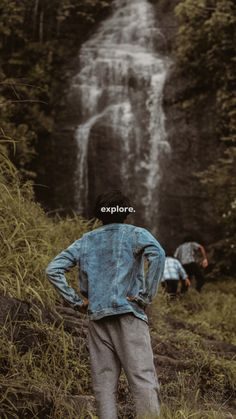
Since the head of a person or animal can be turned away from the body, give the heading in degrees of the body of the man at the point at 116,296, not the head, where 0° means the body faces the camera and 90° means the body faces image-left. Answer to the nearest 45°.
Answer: approximately 180°

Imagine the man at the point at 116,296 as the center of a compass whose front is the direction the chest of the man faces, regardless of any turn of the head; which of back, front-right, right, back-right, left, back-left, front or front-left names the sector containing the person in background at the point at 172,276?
front

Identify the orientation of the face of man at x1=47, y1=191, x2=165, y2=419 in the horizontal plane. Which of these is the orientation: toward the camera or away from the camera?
away from the camera

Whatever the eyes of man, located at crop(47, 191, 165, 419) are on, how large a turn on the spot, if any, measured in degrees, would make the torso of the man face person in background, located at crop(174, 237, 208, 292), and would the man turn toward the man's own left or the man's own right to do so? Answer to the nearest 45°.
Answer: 0° — they already face them
